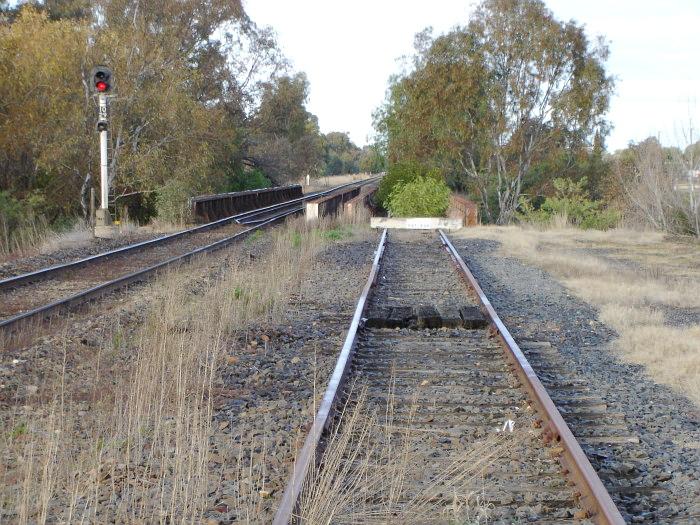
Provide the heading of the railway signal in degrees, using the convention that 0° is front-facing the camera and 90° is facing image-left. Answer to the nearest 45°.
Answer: approximately 0°

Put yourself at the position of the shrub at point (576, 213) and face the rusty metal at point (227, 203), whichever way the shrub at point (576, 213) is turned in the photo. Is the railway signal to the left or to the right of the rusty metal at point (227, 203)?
left

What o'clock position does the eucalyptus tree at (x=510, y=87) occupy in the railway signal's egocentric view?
The eucalyptus tree is roughly at 8 o'clock from the railway signal.

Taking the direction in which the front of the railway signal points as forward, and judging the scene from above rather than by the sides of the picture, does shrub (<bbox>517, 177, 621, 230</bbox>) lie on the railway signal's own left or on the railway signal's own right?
on the railway signal's own left

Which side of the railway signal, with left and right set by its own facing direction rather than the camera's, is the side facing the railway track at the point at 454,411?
front

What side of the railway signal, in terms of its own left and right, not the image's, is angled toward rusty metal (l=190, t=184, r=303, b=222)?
back

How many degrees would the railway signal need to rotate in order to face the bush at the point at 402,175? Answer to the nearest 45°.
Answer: approximately 135° to its left

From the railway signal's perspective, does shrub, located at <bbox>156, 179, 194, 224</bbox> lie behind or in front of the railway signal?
behind

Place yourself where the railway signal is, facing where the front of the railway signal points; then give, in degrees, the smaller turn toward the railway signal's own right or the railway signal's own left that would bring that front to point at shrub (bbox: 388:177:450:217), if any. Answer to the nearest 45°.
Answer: approximately 135° to the railway signal's own left

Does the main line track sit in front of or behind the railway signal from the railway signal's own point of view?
in front

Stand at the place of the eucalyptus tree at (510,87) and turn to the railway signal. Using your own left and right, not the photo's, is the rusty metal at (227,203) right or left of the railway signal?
right
